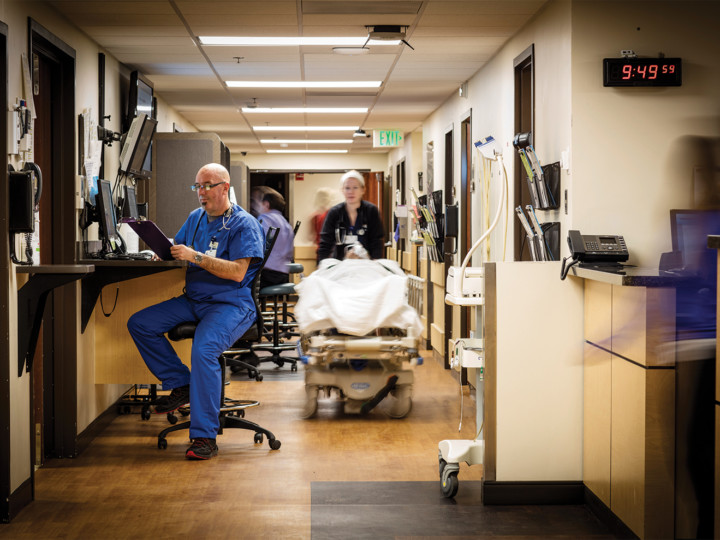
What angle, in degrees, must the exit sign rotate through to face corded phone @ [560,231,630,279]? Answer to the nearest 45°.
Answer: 0° — it already faces it

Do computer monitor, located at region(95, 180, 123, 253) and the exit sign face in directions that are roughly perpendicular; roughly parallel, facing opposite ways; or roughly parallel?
roughly perpendicular

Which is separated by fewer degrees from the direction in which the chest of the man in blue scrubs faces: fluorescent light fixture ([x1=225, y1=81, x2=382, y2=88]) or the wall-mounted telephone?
the wall-mounted telephone

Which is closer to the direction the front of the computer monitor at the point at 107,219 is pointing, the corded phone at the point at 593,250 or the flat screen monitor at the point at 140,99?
the corded phone
